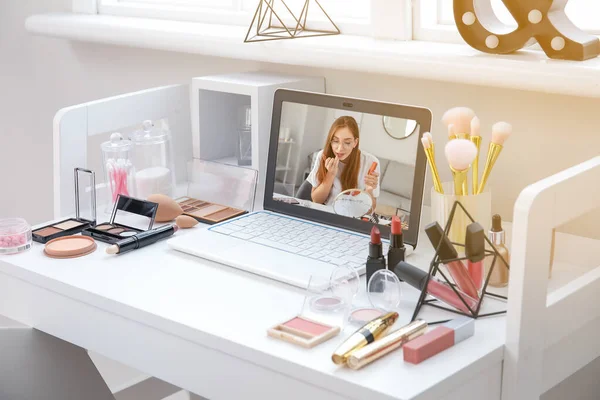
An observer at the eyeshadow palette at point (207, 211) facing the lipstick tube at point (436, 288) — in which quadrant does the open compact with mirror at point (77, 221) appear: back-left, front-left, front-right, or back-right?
back-right

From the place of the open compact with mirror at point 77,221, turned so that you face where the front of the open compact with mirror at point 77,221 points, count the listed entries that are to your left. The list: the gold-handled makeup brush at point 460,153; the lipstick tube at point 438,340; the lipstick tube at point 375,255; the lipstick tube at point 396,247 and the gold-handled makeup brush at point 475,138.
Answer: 5

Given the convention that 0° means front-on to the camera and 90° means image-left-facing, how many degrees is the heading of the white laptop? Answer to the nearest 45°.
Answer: approximately 45°

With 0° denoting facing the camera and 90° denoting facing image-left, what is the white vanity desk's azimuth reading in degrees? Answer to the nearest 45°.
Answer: approximately 45°

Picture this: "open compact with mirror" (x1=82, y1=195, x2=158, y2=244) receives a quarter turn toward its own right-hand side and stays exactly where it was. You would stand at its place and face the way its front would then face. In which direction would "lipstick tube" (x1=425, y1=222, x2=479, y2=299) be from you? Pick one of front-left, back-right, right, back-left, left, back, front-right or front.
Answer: back

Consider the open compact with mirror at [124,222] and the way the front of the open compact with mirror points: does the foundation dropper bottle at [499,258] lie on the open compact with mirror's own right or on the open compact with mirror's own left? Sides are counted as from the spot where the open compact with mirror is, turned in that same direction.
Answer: on the open compact with mirror's own left

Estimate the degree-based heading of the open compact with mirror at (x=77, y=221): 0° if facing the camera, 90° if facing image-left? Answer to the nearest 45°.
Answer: approximately 45°
